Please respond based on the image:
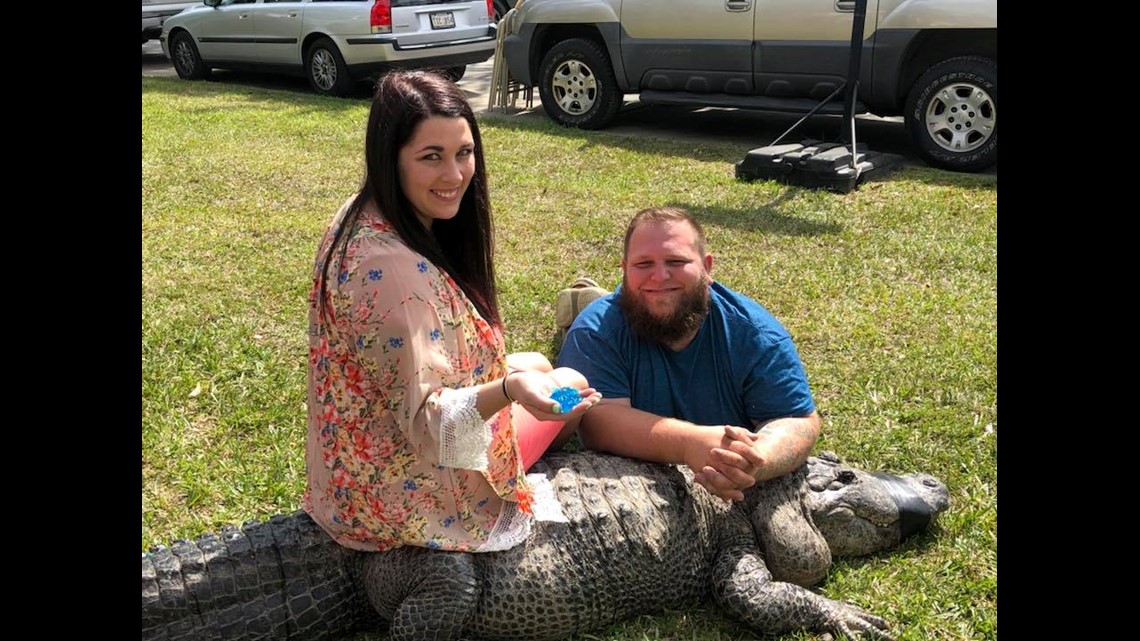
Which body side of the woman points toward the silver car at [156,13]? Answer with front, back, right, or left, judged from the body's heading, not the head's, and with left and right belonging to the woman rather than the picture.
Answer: left

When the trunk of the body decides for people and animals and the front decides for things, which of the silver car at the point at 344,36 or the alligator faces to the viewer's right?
the alligator

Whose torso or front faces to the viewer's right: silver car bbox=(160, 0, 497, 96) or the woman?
the woman

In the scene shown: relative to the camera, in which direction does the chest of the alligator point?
to the viewer's right

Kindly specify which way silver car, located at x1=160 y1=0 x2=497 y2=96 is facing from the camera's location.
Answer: facing away from the viewer and to the left of the viewer

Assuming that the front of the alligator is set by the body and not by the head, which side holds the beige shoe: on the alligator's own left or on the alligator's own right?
on the alligator's own left

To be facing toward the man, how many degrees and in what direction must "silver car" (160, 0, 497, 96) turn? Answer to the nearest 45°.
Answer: approximately 135° to its left

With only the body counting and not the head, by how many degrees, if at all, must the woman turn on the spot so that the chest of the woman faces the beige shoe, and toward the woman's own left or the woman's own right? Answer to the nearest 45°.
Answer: approximately 90° to the woman's own left

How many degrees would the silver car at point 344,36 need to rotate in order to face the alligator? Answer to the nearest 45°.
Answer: approximately 135° to its left

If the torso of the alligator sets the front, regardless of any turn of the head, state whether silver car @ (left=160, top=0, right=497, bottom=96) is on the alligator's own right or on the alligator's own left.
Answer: on the alligator's own left

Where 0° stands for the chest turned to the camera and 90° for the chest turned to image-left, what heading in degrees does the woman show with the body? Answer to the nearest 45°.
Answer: approximately 270°
